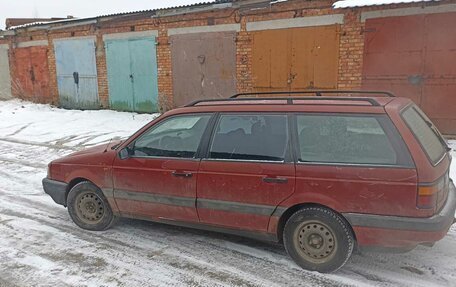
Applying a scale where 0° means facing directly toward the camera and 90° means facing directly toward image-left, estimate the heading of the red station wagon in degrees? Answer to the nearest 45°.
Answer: approximately 135°

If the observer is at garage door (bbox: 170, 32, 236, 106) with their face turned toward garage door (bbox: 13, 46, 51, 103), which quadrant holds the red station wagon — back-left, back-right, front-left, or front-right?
back-left

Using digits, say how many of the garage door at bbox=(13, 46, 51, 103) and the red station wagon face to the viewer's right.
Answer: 0

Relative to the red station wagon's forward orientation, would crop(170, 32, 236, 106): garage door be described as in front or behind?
in front

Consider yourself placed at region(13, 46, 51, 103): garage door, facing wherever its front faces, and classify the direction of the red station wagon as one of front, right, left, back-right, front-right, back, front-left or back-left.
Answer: front-left

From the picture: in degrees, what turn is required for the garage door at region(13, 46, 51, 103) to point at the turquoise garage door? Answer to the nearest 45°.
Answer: approximately 90° to its left

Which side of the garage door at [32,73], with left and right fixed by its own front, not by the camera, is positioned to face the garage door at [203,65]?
left

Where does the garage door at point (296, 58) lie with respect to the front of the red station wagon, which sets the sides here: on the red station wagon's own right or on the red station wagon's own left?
on the red station wagon's own right

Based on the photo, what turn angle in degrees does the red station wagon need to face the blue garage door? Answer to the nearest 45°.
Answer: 0° — it already faces it

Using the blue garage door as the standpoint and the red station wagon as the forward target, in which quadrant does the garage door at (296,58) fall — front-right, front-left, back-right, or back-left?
front-left

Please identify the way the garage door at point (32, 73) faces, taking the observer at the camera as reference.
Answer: facing the viewer and to the left of the viewer

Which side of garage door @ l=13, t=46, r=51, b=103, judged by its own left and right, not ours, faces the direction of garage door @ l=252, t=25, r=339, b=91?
left

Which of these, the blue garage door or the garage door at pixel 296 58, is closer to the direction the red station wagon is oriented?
the blue garage door
